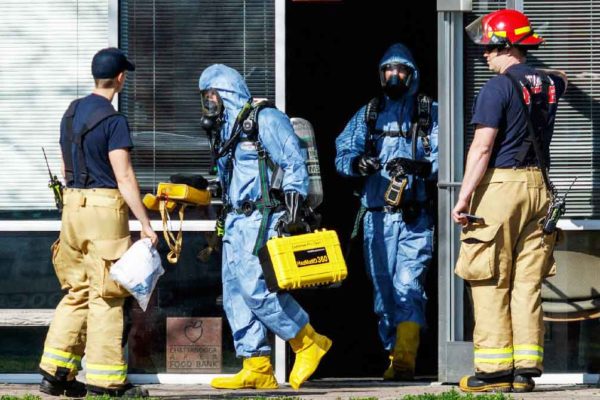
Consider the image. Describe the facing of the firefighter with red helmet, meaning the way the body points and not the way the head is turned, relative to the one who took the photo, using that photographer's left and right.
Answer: facing away from the viewer and to the left of the viewer

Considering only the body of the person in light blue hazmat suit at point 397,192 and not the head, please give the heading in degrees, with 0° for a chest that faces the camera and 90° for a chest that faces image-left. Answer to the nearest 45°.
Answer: approximately 0°

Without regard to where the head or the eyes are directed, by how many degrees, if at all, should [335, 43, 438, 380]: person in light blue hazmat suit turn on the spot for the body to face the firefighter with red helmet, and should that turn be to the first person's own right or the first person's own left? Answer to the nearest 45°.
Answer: approximately 45° to the first person's own left
